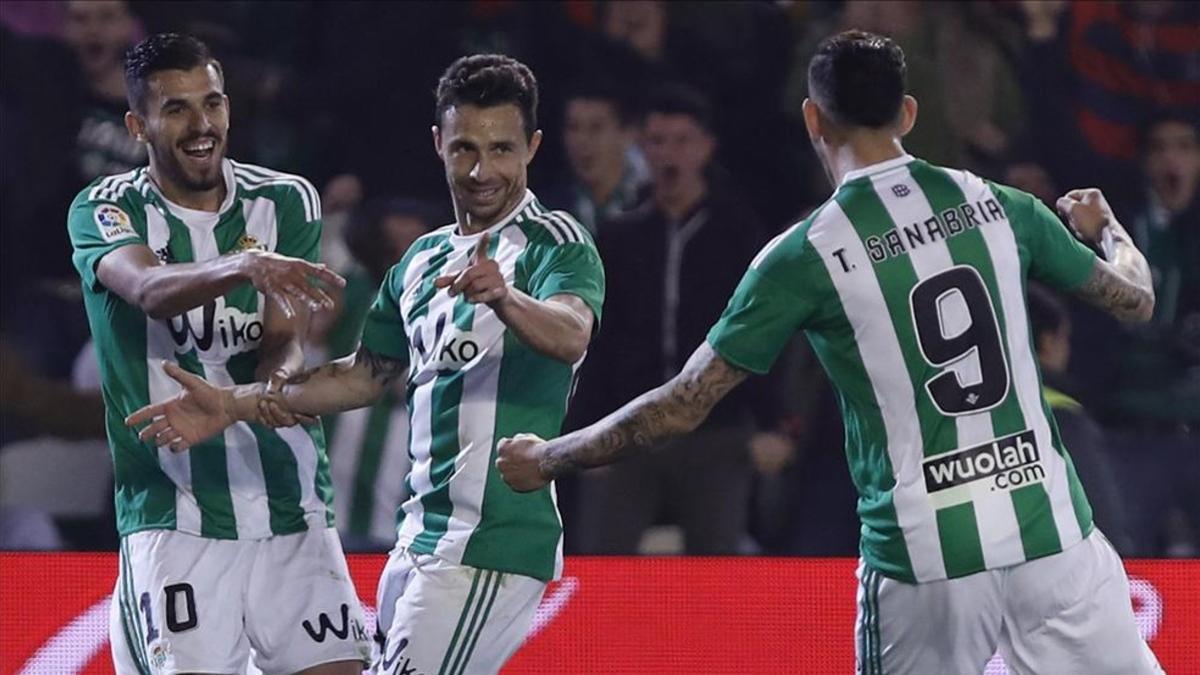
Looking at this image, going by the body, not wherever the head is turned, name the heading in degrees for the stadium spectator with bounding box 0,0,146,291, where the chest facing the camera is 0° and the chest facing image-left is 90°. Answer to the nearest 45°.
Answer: approximately 0°

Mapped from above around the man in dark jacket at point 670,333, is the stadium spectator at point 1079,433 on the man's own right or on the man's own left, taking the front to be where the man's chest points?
on the man's own left

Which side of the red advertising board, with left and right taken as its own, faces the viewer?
front

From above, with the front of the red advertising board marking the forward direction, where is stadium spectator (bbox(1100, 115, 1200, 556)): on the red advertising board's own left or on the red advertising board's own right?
on the red advertising board's own left

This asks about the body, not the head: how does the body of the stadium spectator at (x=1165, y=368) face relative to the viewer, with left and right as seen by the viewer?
facing the viewer

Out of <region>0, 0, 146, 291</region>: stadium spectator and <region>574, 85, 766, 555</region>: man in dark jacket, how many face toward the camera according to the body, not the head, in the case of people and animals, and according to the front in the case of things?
2

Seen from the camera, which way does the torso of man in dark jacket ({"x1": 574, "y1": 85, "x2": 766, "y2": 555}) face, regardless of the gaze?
toward the camera

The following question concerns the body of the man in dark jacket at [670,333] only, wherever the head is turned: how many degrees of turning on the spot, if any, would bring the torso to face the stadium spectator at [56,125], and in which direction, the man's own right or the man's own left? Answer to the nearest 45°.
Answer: approximately 90° to the man's own right

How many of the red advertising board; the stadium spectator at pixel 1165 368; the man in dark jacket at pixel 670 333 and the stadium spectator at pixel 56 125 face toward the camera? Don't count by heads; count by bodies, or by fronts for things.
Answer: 4

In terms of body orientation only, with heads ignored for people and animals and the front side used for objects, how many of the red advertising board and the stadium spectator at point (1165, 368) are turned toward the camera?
2
